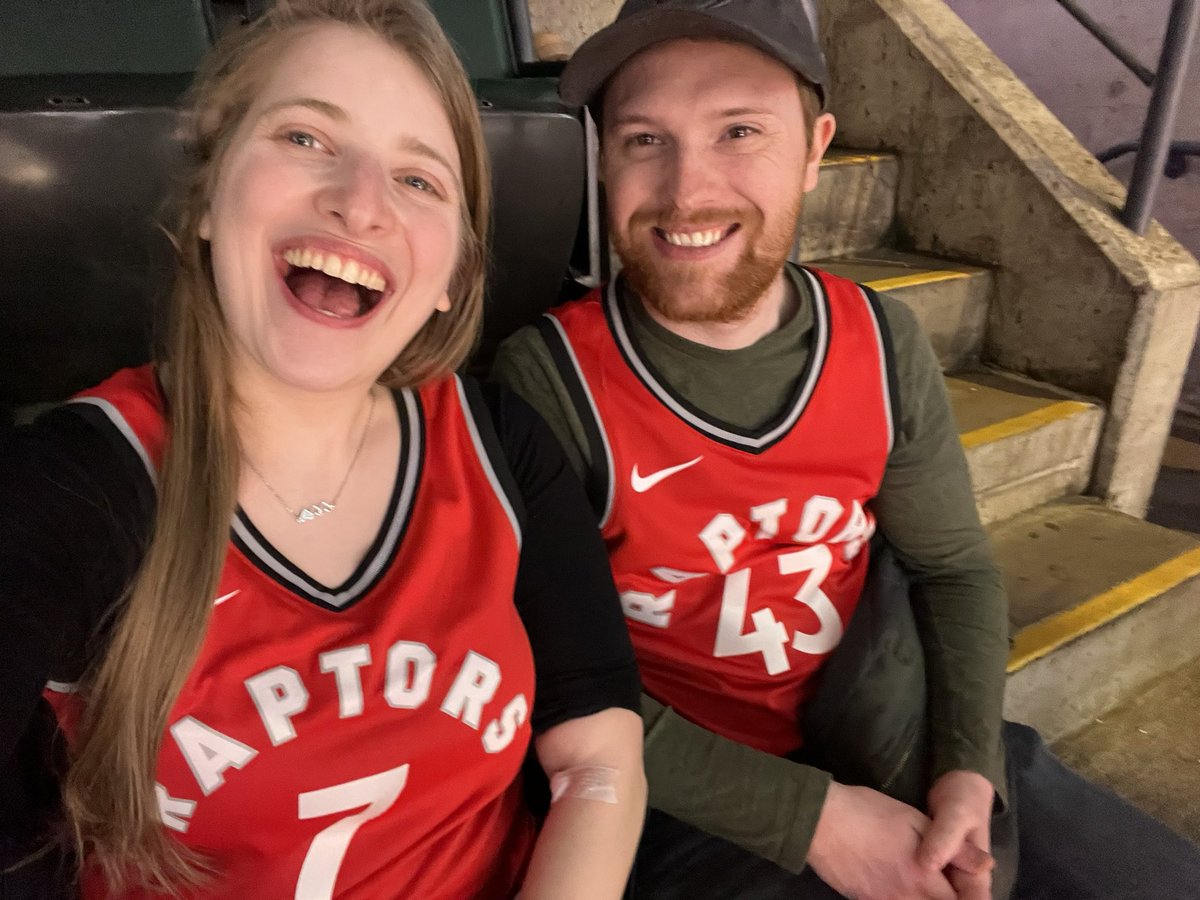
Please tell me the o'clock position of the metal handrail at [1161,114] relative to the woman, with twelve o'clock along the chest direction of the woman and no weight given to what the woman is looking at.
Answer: The metal handrail is roughly at 8 o'clock from the woman.

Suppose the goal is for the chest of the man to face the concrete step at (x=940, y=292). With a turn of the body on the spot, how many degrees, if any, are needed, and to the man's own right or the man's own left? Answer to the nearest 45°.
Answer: approximately 180°

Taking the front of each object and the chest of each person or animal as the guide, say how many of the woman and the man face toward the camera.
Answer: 2

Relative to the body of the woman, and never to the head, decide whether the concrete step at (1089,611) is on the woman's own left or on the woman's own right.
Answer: on the woman's own left

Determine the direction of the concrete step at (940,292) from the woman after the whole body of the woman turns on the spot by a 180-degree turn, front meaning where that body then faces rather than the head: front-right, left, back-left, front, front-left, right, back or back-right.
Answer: front-right

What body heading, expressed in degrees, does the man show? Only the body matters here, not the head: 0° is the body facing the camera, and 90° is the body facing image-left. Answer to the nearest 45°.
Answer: approximately 0°
